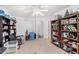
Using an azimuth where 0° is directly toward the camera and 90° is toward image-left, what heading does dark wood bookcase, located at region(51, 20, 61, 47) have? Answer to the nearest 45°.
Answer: approximately 45°
